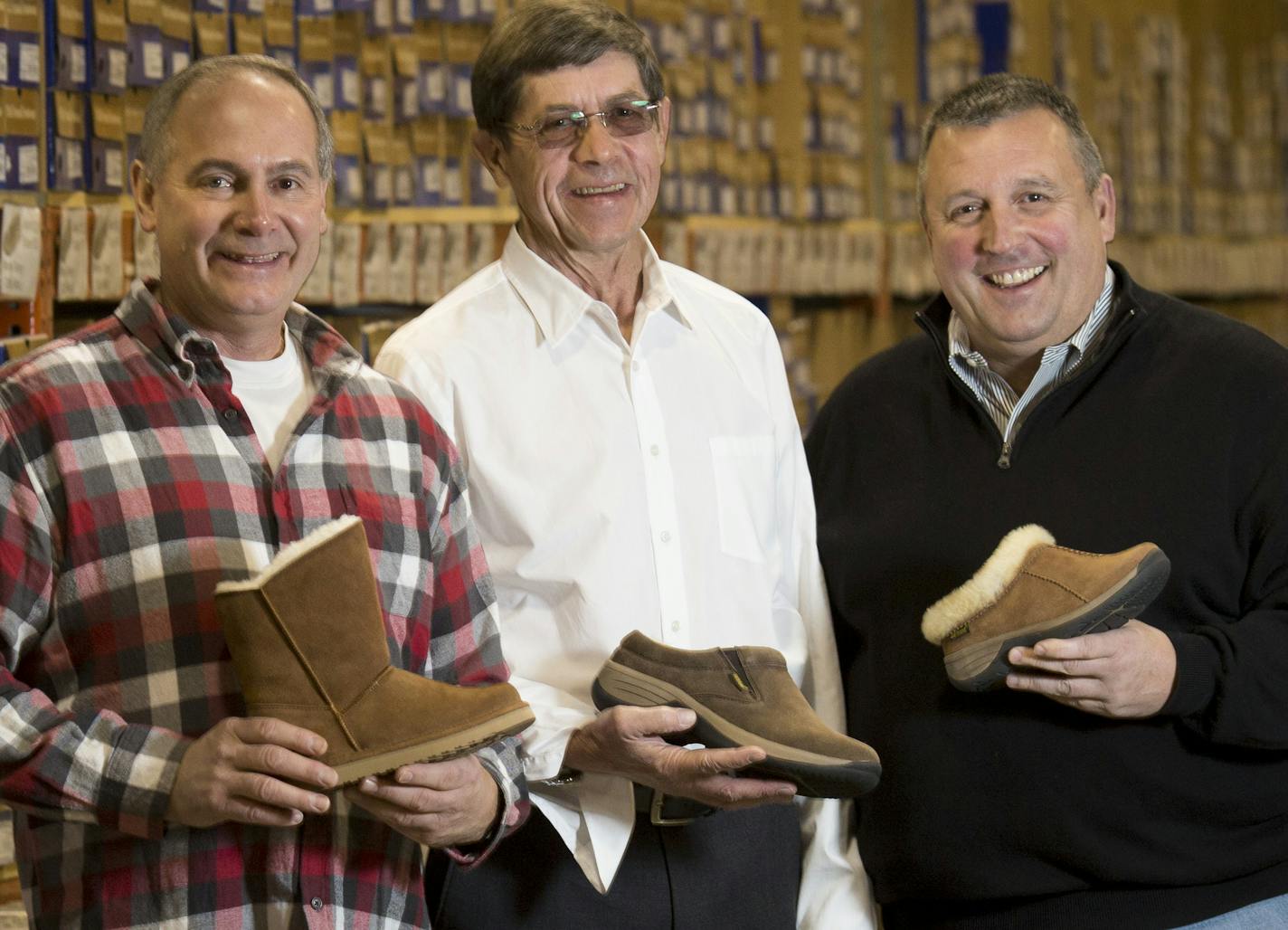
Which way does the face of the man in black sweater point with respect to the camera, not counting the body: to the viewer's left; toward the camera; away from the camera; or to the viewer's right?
toward the camera

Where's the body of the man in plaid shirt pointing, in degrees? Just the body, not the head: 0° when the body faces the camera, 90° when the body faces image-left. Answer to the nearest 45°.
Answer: approximately 315°

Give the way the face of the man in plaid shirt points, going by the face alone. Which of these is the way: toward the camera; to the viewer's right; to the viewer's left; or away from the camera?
toward the camera

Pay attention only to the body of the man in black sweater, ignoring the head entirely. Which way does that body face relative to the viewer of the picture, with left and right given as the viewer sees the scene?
facing the viewer and to the left of the viewer

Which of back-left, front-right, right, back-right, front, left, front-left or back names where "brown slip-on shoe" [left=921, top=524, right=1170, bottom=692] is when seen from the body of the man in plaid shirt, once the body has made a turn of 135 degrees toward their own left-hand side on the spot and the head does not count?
right

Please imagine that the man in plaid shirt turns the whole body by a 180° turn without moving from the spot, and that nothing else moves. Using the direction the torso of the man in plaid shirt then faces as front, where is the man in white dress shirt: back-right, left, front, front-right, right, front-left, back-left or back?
right

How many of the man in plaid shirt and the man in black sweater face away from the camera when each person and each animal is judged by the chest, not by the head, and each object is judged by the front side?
0
